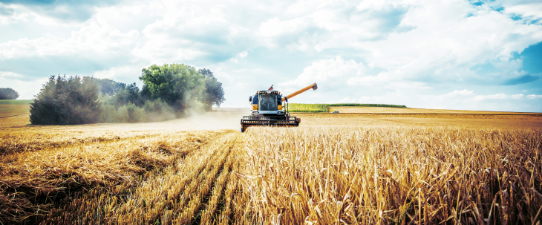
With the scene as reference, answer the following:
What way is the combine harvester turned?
toward the camera

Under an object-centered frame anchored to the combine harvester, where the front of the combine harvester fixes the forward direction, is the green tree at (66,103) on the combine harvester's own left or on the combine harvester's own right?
on the combine harvester's own right

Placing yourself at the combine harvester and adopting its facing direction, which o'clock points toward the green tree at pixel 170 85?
The green tree is roughly at 5 o'clock from the combine harvester.
